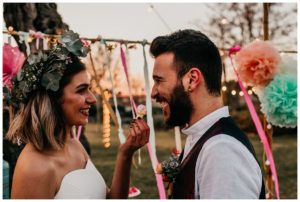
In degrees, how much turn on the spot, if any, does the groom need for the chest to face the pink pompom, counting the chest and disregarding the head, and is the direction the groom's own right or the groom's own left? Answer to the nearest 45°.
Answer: approximately 45° to the groom's own right

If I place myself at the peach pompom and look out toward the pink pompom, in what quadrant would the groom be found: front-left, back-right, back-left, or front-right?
front-left

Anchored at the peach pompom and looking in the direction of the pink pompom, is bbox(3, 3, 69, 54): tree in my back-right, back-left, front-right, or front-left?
front-right

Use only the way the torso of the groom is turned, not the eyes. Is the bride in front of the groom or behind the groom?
in front

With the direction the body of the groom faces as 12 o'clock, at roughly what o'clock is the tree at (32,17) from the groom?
The tree is roughly at 2 o'clock from the groom.

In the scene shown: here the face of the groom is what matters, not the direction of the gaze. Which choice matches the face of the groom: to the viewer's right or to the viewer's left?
to the viewer's left

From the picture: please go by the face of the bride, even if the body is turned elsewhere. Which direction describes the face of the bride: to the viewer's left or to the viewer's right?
to the viewer's right

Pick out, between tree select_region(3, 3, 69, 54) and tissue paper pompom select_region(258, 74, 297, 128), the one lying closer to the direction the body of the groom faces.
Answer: the tree

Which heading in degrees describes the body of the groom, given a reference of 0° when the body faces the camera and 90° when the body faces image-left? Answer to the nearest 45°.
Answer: approximately 90°

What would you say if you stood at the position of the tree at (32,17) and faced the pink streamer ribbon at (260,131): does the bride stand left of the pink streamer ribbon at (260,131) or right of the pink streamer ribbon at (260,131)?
right

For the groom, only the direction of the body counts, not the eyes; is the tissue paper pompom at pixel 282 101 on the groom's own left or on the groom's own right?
on the groom's own right
